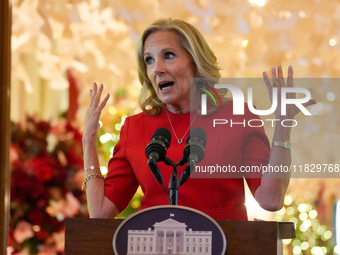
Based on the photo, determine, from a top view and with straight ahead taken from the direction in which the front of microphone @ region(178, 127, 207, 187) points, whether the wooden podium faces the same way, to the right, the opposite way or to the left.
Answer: the opposite way

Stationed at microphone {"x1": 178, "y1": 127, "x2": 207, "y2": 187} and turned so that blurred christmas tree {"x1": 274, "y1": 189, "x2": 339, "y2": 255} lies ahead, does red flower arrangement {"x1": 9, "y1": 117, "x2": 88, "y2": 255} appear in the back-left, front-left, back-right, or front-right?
front-left

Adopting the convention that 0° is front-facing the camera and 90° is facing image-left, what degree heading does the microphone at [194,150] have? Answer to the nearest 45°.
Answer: approximately 180°

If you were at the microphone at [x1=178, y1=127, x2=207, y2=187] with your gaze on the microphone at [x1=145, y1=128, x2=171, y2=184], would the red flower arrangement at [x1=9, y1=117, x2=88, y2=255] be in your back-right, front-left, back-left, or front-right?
front-right

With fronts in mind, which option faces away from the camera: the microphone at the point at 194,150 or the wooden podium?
the microphone

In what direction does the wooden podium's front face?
toward the camera

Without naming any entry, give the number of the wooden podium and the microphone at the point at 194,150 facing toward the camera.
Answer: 1

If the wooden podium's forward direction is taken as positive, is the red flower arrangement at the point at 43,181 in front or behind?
behind
